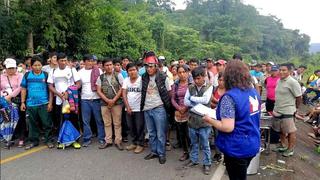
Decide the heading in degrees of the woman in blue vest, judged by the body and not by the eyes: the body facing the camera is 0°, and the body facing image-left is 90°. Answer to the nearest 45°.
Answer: approximately 135°

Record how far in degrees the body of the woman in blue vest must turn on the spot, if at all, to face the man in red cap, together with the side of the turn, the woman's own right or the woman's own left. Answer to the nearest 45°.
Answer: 0° — they already face them
